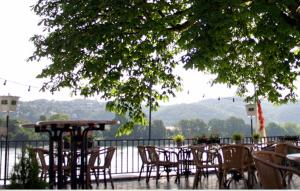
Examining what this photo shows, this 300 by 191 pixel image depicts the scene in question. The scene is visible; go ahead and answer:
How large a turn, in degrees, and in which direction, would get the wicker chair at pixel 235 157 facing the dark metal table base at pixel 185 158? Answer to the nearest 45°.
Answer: approximately 45° to its left
